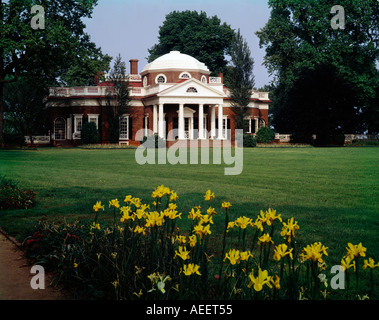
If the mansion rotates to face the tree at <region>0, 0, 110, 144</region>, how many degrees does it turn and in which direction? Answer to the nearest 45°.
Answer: approximately 45° to its right

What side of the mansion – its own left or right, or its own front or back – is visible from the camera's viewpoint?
front

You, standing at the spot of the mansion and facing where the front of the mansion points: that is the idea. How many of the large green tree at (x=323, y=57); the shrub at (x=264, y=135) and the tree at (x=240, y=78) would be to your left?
3

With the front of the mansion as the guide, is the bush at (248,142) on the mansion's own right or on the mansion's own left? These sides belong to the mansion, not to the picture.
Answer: on the mansion's own left

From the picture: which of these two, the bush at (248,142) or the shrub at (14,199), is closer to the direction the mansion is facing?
the shrub

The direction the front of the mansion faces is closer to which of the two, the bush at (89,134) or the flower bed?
the flower bed

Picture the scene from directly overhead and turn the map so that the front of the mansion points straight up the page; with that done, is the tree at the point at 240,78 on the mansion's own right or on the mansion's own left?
on the mansion's own left

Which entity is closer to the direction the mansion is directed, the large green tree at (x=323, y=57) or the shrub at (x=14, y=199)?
the shrub

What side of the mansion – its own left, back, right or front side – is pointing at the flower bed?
front

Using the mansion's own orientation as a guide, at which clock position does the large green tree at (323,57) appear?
The large green tree is roughly at 9 o'clock from the mansion.

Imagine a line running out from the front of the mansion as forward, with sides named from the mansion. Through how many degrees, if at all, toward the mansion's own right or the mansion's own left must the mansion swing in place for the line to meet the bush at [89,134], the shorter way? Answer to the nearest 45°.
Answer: approximately 45° to the mansion's own right

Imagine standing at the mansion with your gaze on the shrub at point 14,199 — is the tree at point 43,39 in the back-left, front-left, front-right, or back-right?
front-right

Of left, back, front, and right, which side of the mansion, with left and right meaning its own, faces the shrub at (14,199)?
front

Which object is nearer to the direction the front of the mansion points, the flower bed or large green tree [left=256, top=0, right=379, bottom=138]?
the flower bed

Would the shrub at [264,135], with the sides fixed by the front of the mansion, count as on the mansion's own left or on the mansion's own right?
on the mansion's own left

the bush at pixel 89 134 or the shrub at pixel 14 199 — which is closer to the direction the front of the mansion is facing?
the shrub
